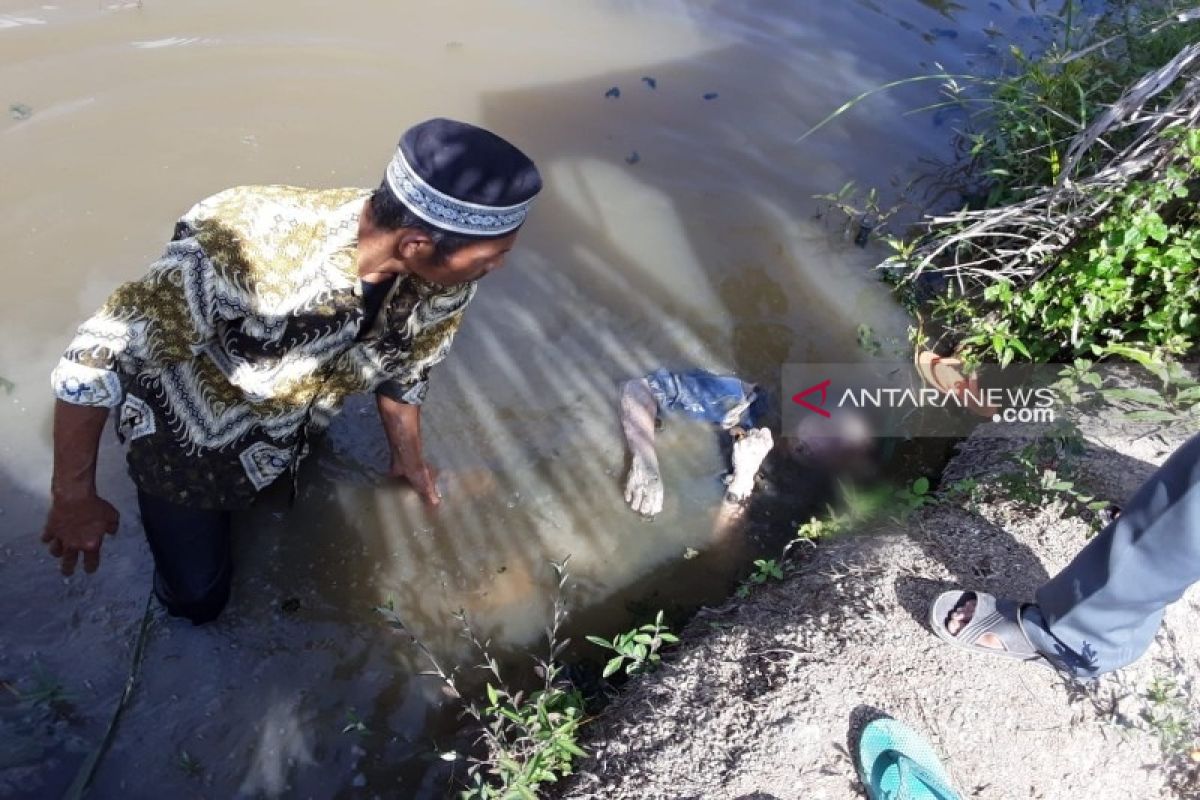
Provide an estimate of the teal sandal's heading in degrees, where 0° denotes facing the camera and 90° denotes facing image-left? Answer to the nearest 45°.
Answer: approximately 135°

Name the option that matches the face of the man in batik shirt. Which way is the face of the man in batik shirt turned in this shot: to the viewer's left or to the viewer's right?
to the viewer's right

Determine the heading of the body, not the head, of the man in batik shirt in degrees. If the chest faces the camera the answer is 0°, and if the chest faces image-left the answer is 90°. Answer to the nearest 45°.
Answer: approximately 315°
